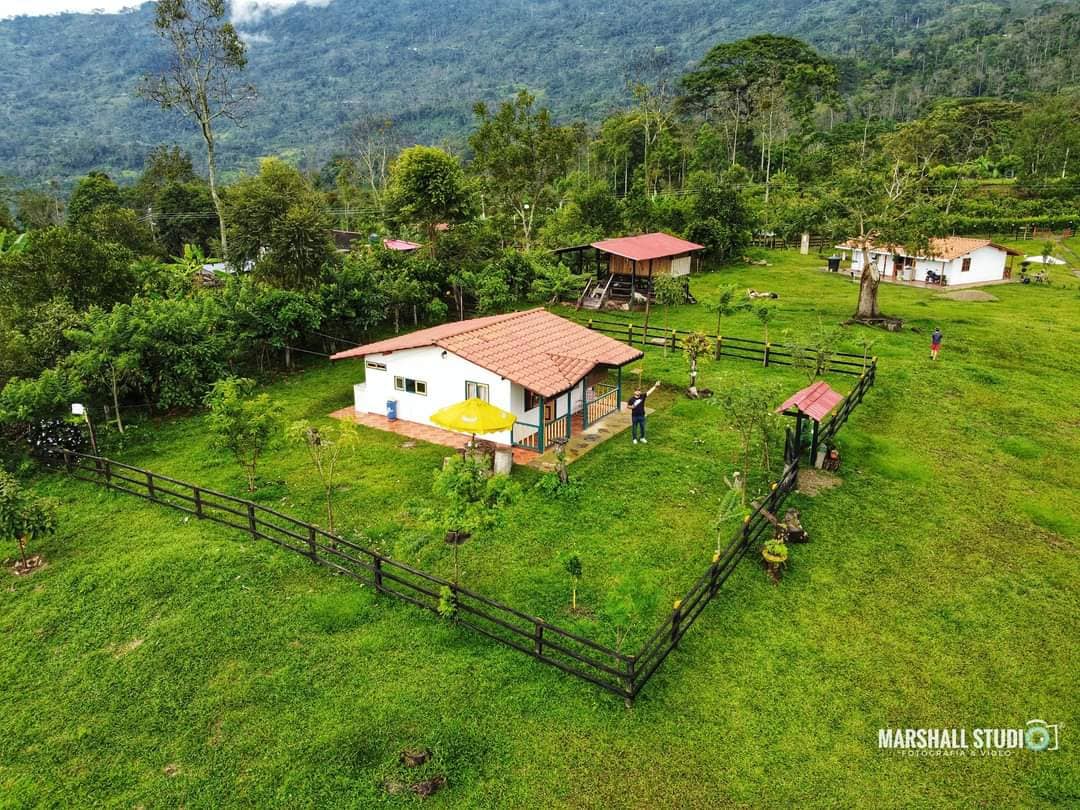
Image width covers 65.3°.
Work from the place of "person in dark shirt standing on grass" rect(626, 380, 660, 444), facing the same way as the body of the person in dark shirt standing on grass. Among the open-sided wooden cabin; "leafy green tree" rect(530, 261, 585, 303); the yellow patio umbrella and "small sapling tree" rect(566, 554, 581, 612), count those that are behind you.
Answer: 2

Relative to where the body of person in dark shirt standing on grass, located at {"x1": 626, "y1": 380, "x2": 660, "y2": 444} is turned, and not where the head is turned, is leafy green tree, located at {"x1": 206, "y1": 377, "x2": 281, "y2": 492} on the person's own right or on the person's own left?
on the person's own right

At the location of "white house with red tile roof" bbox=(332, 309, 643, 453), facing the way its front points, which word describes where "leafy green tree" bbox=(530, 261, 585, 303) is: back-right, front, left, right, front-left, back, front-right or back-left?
back-left

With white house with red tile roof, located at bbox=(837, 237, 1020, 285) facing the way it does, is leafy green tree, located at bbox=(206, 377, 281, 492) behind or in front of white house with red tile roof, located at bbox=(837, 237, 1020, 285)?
in front

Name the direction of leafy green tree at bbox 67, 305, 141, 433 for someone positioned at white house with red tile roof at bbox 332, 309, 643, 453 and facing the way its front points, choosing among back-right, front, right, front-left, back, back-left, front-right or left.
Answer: back-right

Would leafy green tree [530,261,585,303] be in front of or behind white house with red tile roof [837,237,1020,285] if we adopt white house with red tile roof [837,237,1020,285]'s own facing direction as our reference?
in front

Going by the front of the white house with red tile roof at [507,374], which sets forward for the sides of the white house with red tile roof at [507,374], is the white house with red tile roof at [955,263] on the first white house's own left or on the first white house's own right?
on the first white house's own left

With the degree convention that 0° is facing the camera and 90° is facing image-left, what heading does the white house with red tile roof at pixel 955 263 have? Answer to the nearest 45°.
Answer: approximately 45°

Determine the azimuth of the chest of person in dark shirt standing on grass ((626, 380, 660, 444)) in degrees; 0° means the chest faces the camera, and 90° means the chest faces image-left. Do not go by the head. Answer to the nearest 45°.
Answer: approximately 0°

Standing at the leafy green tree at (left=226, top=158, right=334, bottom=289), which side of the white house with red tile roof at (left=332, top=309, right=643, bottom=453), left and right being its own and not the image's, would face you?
back

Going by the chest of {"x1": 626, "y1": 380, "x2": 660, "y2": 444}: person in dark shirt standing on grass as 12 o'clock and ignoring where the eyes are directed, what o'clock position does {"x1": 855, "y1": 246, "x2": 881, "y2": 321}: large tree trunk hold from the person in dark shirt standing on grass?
The large tree trunk is roughly at 7 o'clock from the person in dark shirt standing on grass.

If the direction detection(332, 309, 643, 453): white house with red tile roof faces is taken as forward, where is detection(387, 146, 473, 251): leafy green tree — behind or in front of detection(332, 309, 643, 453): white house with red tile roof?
behind

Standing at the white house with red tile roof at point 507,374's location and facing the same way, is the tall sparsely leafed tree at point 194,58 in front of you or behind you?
behind

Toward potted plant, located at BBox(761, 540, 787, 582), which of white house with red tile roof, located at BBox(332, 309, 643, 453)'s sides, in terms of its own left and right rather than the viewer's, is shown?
front

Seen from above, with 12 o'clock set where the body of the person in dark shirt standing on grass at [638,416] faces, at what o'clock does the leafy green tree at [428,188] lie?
The leafy green tree is roughly at 5 o'clock from the person in dark shirt standing on grass.

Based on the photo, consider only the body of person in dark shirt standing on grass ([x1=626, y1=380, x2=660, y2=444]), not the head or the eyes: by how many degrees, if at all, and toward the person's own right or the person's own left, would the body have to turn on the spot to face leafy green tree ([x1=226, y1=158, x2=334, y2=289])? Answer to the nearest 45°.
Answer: approximately 135° to the person's own right
